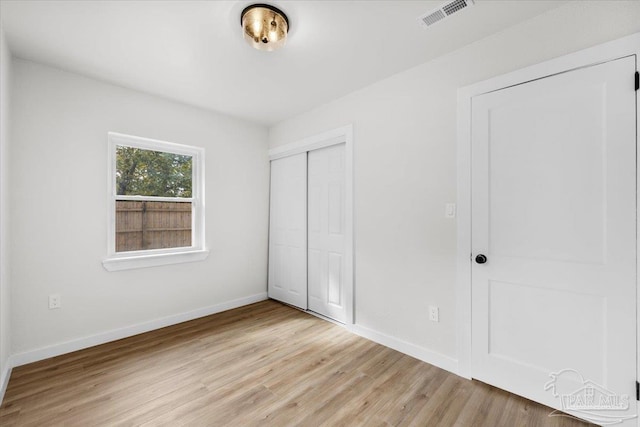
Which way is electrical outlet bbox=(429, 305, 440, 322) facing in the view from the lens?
facing the viewer and to the left of the viewer

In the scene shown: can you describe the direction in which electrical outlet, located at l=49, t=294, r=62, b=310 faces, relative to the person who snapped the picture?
facing the viewer

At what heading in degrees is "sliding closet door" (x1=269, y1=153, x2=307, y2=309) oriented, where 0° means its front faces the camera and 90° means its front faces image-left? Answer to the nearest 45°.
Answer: approximately 45°

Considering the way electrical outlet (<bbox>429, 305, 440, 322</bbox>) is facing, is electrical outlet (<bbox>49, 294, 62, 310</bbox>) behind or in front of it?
in front

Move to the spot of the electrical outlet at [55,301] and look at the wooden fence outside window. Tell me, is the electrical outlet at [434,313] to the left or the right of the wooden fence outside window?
right

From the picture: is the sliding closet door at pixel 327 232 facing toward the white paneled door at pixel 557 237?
no

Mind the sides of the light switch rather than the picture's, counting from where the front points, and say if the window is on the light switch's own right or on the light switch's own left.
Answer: on the light switch's own right

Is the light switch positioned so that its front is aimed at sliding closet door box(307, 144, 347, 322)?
no

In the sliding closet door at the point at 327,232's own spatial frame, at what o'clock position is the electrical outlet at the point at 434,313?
The electrical outlet is roughly at 9 o'clock from the sliding closet door.

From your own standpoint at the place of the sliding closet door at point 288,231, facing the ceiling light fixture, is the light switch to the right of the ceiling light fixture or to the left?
left

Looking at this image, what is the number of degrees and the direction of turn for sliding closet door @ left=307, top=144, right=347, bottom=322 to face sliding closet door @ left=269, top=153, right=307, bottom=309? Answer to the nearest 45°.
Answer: approximately 90° to its right

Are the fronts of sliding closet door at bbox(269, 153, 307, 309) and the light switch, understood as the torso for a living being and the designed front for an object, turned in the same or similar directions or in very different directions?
same or similar directions

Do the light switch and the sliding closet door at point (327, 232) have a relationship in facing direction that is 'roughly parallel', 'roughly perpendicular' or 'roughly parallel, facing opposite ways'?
roughly parallel
